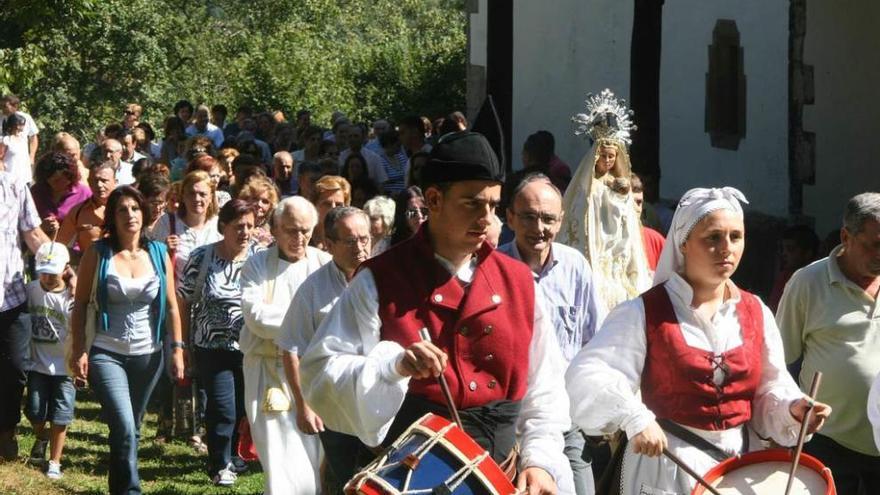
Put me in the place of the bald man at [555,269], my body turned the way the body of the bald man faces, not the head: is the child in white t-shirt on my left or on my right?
on my right

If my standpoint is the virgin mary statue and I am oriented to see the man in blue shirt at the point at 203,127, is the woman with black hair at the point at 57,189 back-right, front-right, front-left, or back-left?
front-left

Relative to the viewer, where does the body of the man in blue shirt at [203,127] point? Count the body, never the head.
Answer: toward the camera

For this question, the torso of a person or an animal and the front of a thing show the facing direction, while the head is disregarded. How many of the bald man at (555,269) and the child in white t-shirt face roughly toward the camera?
2

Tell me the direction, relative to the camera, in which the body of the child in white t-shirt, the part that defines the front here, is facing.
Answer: toward the camera

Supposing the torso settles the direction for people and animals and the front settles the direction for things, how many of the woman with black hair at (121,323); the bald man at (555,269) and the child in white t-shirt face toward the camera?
3

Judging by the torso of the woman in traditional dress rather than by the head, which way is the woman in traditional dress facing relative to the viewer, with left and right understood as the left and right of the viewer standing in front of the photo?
facing the viewer and to the right of the viewer

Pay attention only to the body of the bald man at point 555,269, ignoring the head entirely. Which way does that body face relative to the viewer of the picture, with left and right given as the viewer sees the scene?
facing the viewer

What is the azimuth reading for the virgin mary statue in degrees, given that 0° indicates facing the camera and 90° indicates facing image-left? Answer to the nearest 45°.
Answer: approximately 315°
